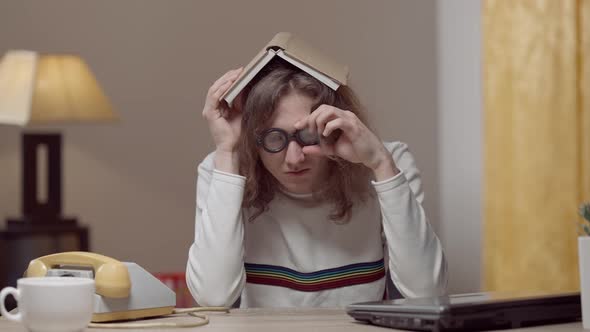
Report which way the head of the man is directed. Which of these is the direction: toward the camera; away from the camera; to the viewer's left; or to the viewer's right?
toward the camera

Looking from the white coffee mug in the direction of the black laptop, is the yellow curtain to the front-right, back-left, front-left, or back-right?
front-left

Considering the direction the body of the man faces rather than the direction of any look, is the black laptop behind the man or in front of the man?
in front

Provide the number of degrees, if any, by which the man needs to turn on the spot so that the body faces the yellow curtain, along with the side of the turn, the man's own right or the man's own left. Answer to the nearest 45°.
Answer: approximately 135° to the man's own left

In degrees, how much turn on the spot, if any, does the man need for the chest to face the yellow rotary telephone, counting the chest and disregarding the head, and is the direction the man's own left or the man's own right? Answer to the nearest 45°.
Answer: approximately 45° to the man's own right

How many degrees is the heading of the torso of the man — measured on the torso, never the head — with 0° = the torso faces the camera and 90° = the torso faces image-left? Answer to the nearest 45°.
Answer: approximately 0°

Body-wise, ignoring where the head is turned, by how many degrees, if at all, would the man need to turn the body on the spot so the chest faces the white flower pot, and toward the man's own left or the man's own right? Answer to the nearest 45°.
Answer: approximately 45° to the man's own left

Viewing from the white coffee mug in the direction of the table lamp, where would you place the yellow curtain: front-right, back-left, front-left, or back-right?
front-right

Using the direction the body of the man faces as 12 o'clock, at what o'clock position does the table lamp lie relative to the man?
The table lamp is roughly at 5 o'clock from the man.
